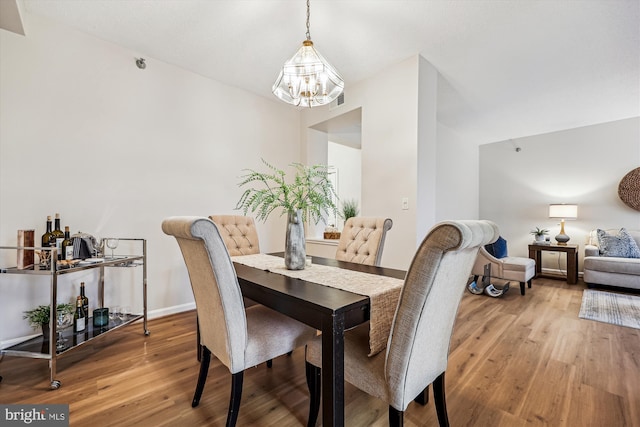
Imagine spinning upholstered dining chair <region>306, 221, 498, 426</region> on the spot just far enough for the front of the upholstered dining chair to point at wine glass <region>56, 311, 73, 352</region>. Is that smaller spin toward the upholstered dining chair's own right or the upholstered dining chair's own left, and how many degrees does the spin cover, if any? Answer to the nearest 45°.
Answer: approximately 45° to the upholstered dining chair's own left

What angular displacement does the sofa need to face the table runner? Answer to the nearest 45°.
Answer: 0° — it already faces it

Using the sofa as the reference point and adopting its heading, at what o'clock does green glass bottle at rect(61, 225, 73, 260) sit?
The green glass bottle is roughly at 1 o'clock from the sofa.

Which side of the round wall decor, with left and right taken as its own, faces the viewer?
front

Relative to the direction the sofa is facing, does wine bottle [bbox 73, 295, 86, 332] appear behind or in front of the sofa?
in front

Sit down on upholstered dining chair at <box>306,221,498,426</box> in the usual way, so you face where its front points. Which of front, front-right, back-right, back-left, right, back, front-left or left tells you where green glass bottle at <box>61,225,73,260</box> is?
front-left

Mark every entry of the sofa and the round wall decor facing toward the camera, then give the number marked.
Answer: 2

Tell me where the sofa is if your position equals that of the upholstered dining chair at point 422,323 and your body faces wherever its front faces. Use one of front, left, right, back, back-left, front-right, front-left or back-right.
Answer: right

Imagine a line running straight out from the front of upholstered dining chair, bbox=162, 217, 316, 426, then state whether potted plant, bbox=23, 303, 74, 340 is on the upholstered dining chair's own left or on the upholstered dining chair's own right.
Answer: on the upholstered dining chair's own left

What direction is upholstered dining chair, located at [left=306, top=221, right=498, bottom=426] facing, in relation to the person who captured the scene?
facing away from the viewer and to the left of the viewer

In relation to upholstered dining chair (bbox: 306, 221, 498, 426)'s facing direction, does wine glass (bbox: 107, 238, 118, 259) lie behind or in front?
in front
